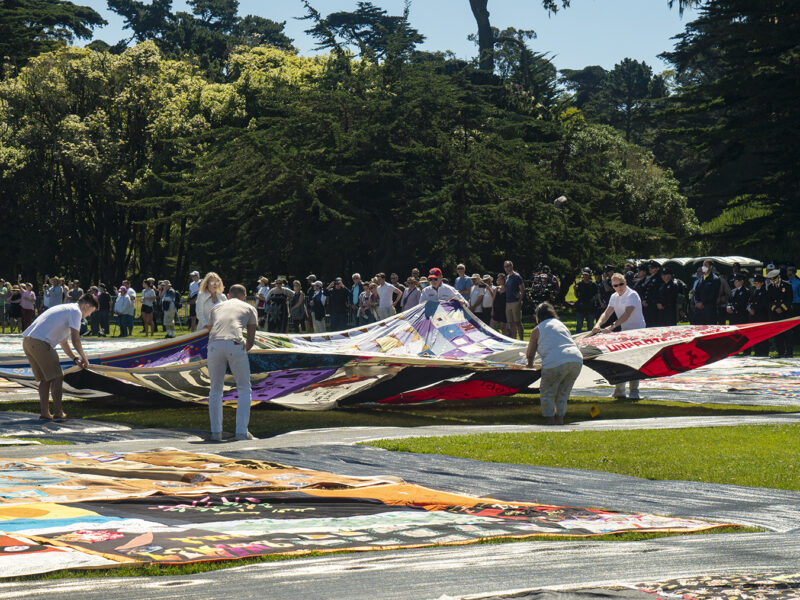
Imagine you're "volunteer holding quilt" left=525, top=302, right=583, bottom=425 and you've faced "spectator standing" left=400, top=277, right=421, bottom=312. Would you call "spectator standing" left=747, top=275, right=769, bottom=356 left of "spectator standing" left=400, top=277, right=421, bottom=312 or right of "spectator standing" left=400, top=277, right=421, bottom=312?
right

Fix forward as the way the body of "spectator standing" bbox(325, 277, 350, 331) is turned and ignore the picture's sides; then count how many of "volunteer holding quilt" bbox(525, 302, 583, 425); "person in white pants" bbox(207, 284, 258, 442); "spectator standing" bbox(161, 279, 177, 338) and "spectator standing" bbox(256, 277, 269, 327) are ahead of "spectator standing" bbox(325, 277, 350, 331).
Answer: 2

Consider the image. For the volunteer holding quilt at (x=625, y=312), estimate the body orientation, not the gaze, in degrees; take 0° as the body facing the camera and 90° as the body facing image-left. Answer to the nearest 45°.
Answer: approximately 45°

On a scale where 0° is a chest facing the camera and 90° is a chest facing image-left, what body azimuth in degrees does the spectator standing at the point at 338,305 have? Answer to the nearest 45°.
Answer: approximately 0°

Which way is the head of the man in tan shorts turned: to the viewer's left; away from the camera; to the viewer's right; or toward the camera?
to the viewer's right

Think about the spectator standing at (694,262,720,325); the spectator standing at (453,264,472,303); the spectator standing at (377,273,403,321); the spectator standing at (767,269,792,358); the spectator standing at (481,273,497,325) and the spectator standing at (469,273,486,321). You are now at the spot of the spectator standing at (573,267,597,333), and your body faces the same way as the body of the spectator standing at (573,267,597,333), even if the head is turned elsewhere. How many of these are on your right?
4

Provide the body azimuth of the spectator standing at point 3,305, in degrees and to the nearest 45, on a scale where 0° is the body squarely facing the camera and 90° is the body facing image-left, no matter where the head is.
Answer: approximately 0°

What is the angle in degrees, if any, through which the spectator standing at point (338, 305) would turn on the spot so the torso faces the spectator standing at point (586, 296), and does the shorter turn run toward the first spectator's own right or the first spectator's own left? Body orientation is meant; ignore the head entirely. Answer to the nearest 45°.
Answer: approximately 45° to the first spectator's own left

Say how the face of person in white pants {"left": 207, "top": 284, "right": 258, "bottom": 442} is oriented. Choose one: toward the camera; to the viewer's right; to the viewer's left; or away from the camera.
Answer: away from the camera
